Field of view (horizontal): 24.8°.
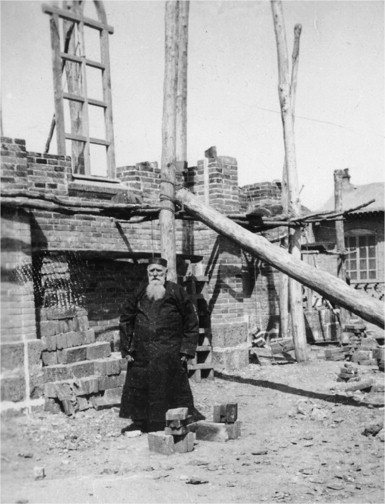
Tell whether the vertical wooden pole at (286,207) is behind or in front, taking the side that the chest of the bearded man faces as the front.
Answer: behind

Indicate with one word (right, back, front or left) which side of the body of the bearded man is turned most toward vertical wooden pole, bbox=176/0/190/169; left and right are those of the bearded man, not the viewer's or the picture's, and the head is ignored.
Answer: back

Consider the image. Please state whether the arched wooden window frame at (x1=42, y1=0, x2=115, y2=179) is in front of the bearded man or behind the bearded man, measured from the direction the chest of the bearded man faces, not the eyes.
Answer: behind

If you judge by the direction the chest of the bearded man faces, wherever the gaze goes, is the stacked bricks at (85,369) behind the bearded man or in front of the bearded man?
behind

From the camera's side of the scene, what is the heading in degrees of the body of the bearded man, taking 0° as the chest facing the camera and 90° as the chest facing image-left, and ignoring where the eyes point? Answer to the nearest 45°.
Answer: approximately 0°

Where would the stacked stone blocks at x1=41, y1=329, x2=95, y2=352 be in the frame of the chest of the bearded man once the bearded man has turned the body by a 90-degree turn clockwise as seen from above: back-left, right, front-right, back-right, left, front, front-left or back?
front-right
